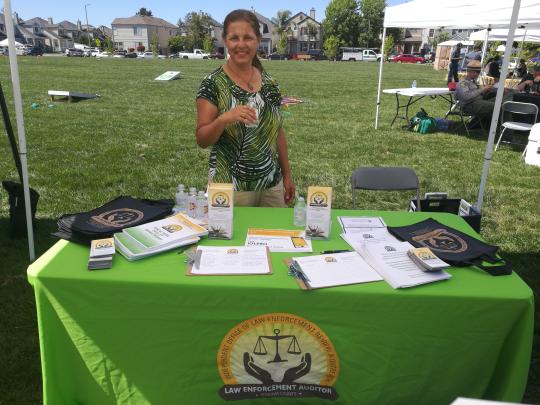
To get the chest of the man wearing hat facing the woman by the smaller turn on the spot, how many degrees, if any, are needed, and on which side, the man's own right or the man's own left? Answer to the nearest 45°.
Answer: approximately 90° to the man's own right

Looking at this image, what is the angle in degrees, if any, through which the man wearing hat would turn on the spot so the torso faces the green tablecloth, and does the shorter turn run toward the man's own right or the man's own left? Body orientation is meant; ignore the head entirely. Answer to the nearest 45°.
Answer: approximately 90° to the man's own right

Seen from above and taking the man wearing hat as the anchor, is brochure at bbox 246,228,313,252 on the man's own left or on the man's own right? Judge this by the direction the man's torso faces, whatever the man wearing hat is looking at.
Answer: on the man's own right
